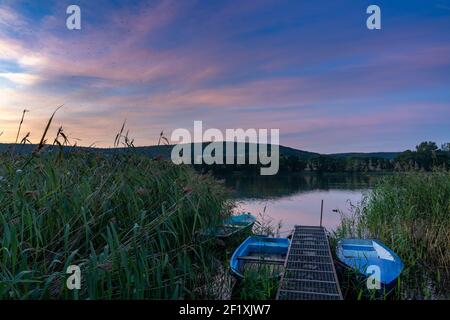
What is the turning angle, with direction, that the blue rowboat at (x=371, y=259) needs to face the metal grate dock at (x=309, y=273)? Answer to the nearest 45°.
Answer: approximately 90° to its right

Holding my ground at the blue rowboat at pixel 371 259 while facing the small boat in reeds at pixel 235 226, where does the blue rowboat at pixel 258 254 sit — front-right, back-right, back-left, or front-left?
front-left

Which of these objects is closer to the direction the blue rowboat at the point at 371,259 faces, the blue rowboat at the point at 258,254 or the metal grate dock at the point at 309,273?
the metal grate dock

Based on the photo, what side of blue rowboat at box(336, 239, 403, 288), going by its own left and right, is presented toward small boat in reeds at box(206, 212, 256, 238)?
back

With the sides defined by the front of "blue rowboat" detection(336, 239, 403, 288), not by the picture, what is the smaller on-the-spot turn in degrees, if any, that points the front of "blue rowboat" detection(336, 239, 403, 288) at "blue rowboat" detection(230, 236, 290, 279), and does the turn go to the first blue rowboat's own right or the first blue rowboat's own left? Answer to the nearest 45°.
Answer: approximately 135° to the first blue rowboat's own right

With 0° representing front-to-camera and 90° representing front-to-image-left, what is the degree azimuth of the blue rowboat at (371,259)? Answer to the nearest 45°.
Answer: approximately 315°

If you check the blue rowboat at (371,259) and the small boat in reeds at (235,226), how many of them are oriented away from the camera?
0
